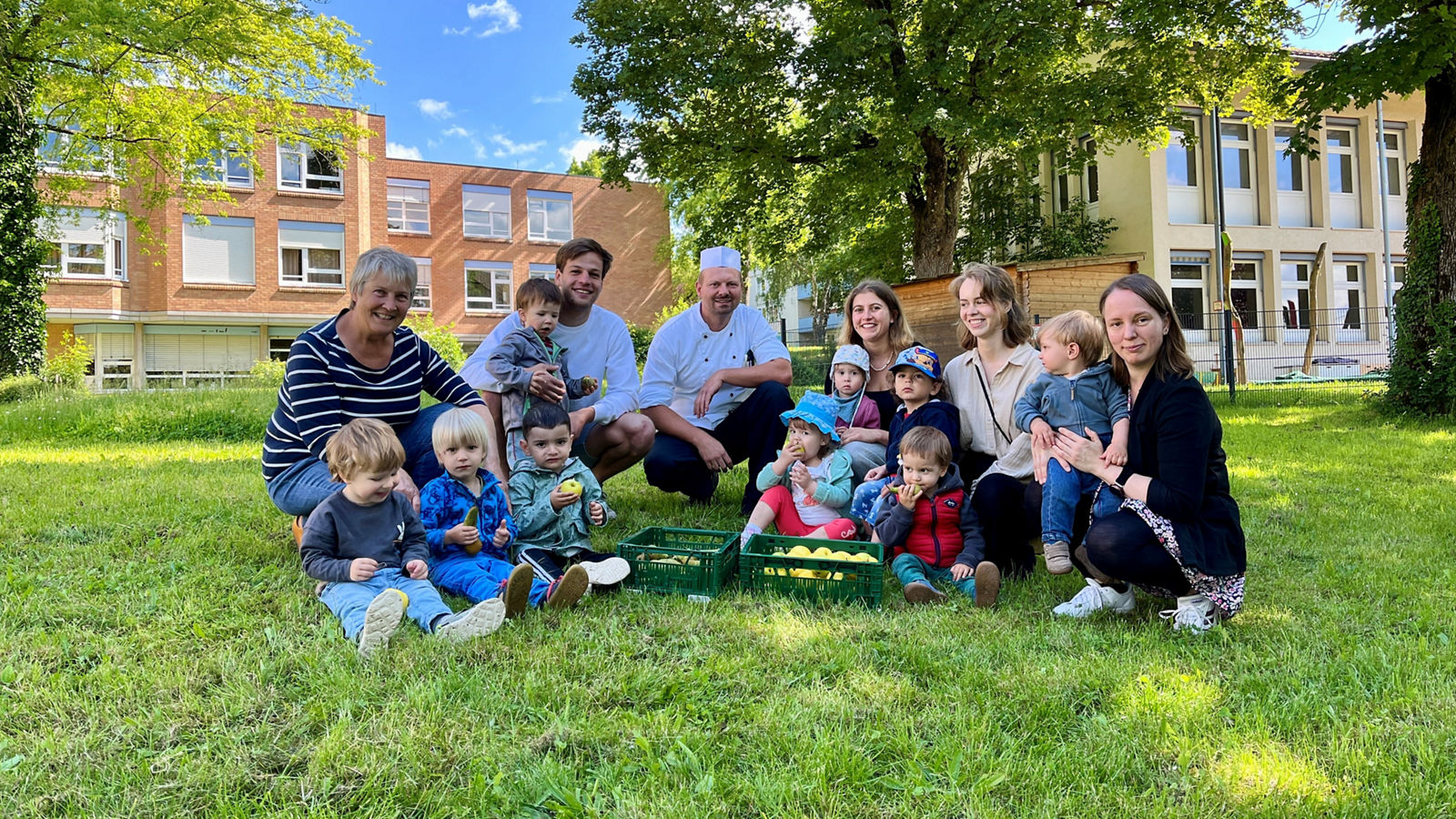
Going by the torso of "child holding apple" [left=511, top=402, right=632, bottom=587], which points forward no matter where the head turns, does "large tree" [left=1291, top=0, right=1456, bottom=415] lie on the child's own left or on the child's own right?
on the child's own left

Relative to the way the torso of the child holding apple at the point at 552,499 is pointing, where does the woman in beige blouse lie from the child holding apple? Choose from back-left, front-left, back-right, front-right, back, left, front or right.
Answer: left

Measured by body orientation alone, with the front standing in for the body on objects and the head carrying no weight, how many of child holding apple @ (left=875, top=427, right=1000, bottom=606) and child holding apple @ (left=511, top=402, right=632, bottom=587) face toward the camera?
2

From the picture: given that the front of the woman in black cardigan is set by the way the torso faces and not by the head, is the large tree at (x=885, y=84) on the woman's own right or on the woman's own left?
on the woman's own right

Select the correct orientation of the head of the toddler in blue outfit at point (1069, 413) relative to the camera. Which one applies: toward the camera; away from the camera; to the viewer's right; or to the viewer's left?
to the viewer's left

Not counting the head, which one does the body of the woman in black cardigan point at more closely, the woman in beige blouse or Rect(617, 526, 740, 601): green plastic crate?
the green plastic crate

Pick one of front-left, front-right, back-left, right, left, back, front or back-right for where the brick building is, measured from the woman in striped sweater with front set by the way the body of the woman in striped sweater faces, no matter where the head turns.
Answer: back-left

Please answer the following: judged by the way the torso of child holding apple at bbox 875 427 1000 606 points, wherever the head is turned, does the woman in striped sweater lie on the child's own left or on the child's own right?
on the child's own right
